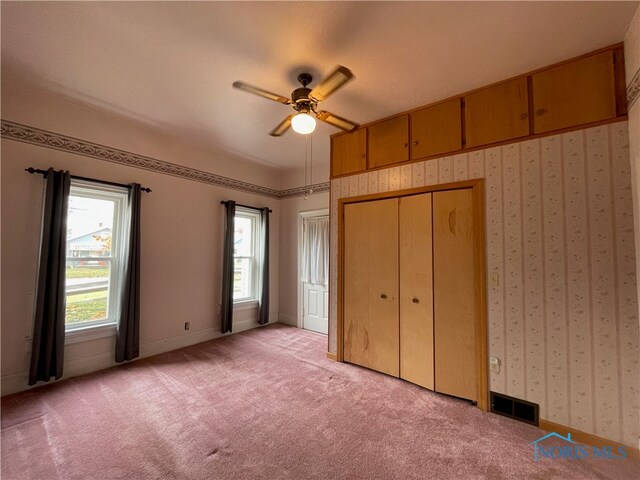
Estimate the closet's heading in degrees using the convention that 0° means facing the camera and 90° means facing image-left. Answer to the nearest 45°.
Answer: approximately 45°

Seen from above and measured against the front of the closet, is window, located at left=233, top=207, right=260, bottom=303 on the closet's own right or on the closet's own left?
on the closet's own right

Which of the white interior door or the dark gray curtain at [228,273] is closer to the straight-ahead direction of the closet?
the dark gray curtain

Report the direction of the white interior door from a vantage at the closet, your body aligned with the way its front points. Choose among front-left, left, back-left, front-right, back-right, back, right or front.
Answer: right

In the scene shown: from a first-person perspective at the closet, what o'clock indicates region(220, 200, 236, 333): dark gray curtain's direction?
The dark gray curtain is roughly at 2 o'clock from the closet.

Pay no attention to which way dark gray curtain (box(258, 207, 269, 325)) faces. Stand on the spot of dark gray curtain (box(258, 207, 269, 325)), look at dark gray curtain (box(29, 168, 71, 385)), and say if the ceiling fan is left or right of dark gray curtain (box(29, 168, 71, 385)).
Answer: left

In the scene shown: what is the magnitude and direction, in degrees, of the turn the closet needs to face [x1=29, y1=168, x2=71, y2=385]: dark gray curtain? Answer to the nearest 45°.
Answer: approximately 45° to its right

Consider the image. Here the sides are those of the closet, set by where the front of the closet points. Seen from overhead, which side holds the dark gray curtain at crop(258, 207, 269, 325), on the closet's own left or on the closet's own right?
on the closet's own right

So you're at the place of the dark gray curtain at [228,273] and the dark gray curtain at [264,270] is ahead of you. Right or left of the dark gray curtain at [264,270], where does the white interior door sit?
right
